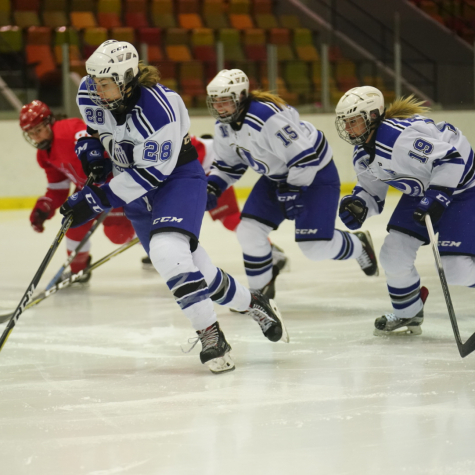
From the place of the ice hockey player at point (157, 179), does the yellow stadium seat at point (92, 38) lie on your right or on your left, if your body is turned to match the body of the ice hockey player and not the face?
on your right

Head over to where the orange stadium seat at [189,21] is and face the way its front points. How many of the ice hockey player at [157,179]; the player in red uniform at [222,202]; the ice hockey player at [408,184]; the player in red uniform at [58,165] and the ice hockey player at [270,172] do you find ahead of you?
5

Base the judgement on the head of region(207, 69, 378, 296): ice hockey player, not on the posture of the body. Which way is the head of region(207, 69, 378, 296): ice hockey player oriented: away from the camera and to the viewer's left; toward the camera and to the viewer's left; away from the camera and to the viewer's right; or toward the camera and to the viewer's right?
toward the camera and to the viewer's left

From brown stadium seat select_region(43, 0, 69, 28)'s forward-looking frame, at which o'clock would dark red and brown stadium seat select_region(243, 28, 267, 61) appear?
dark red and brown stadium seat select_region(243, 28, 267, 61) is roughly at 10 o'clock from brown stadium seat select_region(43, 0, 69, 28).

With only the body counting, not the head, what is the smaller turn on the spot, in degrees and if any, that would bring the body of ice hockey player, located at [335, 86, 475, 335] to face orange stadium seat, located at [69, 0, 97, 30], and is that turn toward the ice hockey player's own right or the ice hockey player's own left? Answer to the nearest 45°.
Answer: approximately 90° to the ice hockey player's own right

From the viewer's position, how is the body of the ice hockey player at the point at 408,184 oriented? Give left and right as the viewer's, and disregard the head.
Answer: facing the viewer and to the left of the viewer

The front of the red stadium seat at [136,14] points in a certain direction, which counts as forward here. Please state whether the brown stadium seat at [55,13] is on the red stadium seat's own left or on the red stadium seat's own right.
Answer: on the red stadium seat's own right

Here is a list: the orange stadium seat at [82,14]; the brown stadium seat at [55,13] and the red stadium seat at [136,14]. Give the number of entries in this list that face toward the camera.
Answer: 3

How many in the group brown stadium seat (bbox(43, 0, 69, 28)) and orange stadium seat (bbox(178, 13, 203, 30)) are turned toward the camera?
2

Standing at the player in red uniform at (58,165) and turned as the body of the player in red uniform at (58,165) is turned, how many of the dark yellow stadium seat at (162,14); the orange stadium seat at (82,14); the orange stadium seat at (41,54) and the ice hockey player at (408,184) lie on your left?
1

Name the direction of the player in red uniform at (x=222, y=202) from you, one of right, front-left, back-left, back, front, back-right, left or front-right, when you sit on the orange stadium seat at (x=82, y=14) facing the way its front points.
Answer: front

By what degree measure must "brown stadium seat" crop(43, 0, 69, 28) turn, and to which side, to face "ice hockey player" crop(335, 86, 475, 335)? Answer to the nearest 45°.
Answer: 0° — it already faces them

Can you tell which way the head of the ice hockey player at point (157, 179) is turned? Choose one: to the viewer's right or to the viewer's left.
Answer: to the viewer's left

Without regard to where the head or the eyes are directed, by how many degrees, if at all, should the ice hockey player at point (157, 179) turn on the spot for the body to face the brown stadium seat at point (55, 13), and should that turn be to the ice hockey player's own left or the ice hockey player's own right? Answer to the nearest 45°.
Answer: approximately 135° to the ice hockey player's own right

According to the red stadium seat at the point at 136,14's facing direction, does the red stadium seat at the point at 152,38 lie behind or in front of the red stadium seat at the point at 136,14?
in front

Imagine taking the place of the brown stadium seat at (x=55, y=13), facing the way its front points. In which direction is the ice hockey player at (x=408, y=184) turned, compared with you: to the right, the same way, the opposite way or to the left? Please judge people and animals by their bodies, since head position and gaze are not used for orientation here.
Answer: to the right

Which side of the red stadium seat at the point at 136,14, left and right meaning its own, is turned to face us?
front

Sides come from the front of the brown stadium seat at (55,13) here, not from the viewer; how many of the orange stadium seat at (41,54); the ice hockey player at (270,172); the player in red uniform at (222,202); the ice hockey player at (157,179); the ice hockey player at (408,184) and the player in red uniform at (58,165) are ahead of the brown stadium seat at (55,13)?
6

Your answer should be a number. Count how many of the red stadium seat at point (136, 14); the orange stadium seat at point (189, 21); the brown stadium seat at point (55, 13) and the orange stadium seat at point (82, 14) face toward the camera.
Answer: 4

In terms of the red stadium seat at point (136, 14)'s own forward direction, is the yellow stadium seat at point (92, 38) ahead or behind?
ahead
